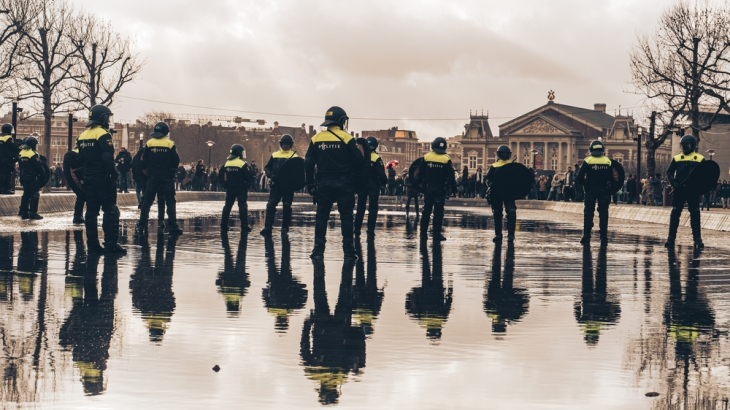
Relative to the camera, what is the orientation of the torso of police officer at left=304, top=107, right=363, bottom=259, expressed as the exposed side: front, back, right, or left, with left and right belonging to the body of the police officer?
back

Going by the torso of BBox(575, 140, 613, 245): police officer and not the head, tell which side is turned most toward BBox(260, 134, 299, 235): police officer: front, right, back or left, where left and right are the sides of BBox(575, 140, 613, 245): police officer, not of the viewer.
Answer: left

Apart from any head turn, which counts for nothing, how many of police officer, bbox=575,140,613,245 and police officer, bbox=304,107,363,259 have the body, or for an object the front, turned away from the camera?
2

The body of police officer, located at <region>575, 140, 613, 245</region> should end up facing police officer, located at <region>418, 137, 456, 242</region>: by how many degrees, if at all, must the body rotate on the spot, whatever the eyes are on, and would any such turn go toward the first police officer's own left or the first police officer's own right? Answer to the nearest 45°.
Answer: approximately 90° to the first police officer's own left

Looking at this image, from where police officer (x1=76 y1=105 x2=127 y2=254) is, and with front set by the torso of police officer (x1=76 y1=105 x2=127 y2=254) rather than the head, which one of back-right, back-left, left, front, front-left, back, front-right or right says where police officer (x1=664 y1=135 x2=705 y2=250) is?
front-right

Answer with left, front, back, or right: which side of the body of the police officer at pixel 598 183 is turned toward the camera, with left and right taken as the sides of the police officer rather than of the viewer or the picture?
back

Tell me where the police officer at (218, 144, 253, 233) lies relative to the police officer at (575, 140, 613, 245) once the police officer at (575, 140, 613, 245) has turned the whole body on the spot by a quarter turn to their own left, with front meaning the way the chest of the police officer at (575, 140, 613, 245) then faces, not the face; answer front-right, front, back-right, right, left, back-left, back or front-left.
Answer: front

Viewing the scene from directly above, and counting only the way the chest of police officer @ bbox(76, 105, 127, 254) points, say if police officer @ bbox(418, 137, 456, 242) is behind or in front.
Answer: in front

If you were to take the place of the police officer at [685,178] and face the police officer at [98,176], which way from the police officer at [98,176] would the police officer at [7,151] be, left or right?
right

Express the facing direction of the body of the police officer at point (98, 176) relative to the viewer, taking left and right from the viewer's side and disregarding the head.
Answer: facing away from the viewer and to the right of the viewer

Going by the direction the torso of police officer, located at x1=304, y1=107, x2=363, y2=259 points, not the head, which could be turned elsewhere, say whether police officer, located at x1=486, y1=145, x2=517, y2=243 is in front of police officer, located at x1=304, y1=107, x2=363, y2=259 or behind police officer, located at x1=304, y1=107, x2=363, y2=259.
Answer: in front

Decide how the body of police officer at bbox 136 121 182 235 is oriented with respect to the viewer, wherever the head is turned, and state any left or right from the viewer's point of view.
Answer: facing away from the viewer

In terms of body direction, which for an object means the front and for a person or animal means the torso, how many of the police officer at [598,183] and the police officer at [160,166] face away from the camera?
2
